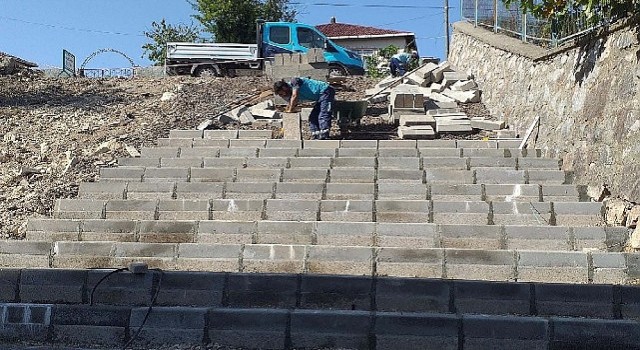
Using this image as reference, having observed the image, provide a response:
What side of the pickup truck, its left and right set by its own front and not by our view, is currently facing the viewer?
right

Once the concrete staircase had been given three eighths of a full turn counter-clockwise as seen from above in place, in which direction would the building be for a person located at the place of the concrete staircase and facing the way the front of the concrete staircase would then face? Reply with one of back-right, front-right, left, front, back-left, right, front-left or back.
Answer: front-left

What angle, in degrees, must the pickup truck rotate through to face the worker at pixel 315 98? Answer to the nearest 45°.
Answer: approximately 90° to its right

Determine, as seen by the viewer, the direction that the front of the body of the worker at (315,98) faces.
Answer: to the viewer's left

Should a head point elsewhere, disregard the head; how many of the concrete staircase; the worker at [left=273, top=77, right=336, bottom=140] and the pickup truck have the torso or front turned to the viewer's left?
1

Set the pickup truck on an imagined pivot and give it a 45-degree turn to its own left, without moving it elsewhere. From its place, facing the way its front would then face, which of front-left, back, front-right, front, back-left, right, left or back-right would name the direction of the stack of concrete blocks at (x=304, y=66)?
back-right

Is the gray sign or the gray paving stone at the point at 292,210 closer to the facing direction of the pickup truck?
the gray paving stone

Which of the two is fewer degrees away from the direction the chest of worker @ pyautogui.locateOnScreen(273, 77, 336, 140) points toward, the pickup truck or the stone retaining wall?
the pickup truck

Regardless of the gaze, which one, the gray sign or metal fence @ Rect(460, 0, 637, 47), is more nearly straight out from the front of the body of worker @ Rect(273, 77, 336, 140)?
the gray sign

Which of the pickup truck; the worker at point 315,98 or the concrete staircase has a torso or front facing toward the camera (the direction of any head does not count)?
the concrete staircase

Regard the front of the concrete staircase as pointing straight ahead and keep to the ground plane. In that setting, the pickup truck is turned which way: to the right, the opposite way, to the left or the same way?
to the left

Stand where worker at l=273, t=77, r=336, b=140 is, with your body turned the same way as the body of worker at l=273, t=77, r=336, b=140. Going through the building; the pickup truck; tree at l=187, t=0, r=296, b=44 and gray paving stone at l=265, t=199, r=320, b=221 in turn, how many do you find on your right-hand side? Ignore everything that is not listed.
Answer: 3

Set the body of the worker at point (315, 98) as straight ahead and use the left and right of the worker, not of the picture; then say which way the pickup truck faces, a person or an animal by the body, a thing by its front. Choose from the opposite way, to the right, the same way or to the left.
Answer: the opposite way

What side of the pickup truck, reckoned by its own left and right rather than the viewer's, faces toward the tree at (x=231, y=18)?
left

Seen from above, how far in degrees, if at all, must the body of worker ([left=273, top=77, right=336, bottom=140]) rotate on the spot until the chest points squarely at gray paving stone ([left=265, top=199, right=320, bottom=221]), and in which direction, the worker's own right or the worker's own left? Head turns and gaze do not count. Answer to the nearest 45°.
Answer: approximately 90° to the worker's own left

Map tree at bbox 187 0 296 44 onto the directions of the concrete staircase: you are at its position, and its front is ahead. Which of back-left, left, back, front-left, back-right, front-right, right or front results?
back

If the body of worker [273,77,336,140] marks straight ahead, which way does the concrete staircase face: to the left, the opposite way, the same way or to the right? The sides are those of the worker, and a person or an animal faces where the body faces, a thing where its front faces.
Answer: to the left
